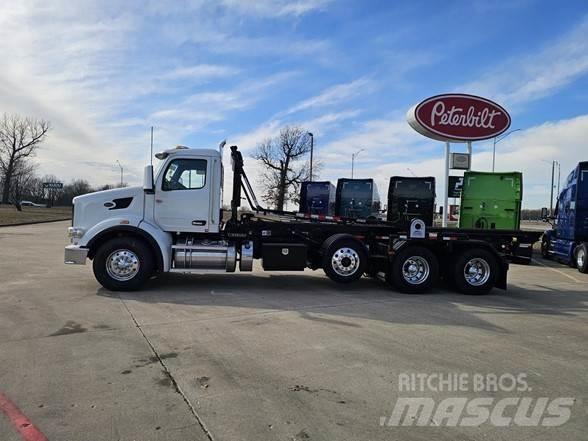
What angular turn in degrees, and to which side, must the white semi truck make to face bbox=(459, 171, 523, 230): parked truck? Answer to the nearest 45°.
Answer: approximately 135° to its right

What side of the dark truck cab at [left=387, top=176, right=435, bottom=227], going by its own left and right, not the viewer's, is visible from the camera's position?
back

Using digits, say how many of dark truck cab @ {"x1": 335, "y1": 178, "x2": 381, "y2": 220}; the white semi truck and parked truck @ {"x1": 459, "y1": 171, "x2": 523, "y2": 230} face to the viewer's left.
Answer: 1

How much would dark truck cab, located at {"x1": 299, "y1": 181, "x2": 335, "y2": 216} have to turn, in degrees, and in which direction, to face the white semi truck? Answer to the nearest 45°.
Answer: approximately 180°

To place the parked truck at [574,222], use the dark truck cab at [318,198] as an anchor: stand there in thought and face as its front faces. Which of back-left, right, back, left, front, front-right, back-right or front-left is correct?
back-right

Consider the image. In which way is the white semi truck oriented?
to the viewer's left

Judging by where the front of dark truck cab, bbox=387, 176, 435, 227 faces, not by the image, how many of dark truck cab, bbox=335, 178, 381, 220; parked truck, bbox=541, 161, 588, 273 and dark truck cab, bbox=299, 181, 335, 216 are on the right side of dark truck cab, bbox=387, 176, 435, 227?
1

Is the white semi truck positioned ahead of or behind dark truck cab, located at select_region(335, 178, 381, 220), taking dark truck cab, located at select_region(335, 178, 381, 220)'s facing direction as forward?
behind

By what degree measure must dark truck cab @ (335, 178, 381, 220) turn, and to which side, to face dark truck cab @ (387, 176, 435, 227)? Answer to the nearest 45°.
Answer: approximately 135° to its right

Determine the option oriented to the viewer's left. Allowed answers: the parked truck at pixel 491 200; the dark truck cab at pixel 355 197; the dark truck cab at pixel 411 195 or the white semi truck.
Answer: the white semi truck

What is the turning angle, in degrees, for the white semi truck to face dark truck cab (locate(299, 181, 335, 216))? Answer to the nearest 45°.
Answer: approximately 90° to its right

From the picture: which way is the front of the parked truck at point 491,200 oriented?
away from the camera

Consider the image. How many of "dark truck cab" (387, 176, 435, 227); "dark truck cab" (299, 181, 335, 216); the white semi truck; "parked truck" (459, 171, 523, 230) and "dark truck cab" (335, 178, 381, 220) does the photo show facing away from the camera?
4

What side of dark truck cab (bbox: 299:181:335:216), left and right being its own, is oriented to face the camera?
back

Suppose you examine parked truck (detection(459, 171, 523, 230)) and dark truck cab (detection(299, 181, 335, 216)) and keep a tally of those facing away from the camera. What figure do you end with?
2

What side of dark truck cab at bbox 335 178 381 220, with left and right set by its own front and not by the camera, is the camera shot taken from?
back
